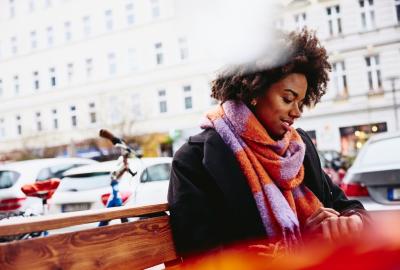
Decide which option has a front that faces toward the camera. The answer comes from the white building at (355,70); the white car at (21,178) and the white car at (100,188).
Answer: the white building

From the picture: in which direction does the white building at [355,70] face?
toward the camera

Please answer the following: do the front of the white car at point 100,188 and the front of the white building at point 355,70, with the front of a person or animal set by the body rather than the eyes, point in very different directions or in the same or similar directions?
very different directions

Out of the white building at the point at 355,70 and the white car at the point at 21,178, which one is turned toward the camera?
the white building

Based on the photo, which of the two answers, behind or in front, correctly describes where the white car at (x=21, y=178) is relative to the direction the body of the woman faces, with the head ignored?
behind

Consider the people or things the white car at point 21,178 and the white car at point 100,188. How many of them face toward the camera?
0

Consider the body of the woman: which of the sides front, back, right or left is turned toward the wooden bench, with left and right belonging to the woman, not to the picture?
right

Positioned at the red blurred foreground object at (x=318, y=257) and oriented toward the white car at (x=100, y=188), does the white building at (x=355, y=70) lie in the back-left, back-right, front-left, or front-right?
front-right

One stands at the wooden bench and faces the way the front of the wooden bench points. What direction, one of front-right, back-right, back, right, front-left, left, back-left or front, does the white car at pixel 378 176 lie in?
left

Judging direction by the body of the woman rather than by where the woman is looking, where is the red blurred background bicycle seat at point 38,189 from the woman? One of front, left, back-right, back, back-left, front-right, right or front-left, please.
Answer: back

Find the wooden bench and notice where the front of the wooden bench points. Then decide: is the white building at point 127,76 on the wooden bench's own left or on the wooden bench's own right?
on the wooden bench's own left

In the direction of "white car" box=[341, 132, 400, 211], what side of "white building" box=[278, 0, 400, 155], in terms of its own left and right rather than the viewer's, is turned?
front

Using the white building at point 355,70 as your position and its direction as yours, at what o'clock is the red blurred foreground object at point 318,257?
The red blurred foreground object is roughly at 12 o'clock from the white building.

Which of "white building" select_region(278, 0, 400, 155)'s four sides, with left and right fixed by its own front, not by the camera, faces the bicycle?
front

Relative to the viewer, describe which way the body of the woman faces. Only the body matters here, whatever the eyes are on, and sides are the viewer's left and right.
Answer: facing the viewer and to the right of the viewer

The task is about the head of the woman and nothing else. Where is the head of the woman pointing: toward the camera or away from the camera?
toward the camera

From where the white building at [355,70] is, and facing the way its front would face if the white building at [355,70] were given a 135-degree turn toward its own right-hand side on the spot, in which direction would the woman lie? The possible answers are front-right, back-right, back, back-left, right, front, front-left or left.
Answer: back-left

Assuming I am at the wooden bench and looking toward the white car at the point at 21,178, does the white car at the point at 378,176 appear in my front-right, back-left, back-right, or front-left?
front-right

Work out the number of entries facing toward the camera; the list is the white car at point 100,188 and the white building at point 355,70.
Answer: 1
